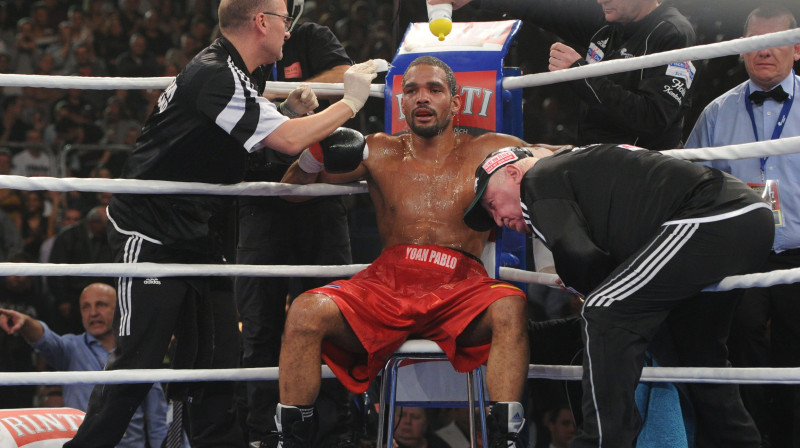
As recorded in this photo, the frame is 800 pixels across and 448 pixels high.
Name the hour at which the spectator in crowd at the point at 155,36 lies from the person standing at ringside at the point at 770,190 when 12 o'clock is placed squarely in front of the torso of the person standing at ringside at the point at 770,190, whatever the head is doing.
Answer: the spectator in crowd at the point at 155,36 is roughly at 4 o'clock from the person standing at ringside at the point at 770,190.

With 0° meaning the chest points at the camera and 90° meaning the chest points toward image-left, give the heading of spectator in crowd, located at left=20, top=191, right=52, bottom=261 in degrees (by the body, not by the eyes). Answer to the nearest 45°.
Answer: approximately 0°

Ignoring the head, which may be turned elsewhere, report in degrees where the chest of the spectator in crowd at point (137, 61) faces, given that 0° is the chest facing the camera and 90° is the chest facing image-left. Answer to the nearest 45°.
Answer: approximately 0°

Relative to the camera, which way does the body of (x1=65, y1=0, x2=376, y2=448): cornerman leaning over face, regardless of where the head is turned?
to the viewer's right

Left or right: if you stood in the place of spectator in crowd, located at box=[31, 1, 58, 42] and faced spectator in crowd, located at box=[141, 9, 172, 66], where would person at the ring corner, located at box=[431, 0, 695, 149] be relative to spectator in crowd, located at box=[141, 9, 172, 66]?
right
